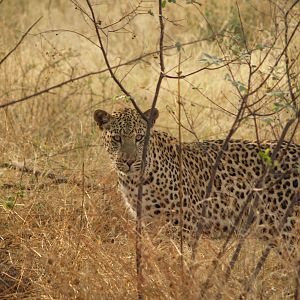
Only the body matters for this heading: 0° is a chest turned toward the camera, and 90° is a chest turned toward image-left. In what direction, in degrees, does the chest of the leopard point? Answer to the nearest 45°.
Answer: approximately 90°
